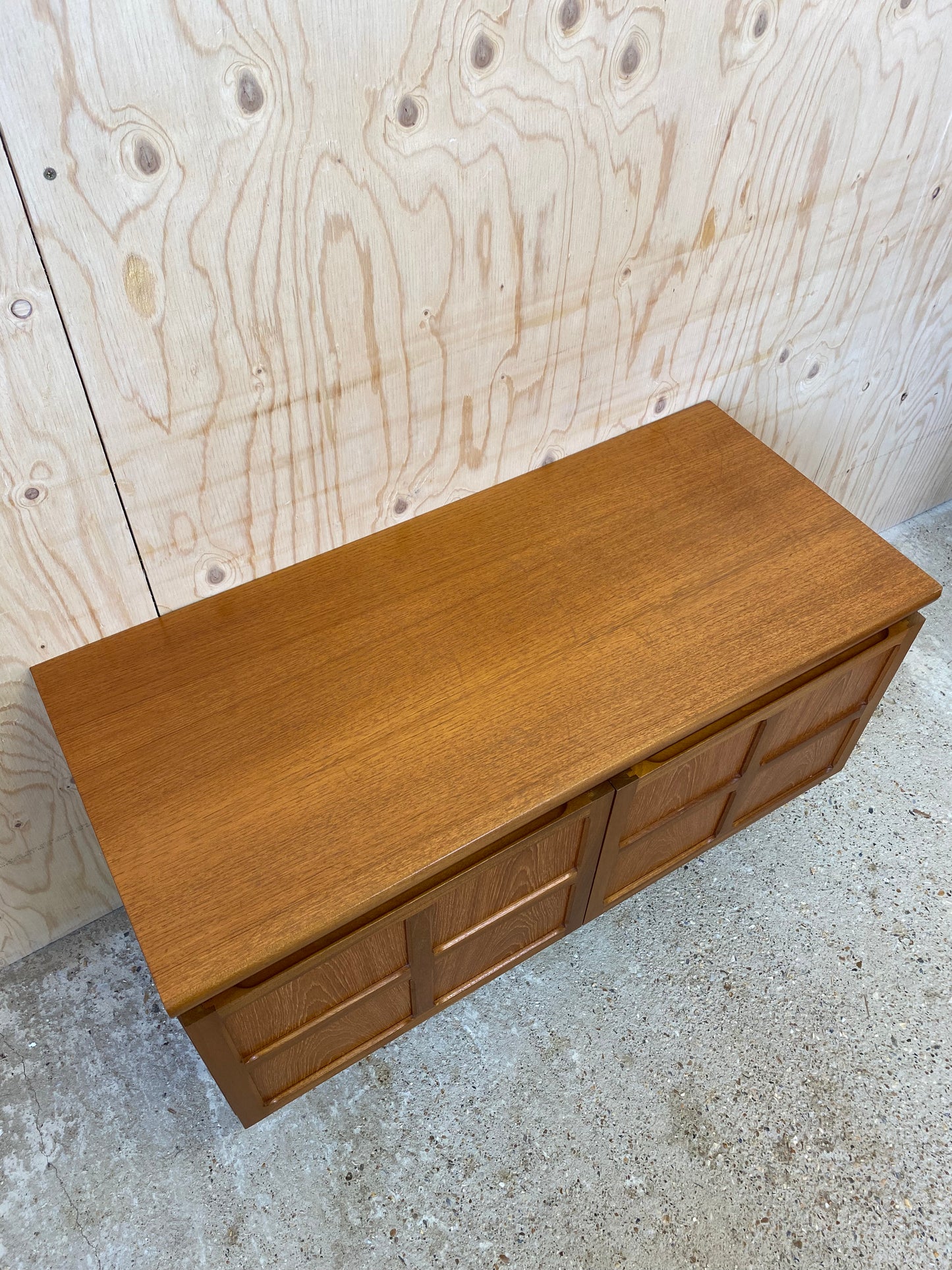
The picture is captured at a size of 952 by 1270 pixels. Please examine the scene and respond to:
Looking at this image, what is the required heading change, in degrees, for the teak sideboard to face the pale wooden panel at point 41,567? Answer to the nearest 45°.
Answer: approximately 135° to its right

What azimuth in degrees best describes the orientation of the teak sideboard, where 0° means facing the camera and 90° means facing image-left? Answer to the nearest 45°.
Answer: approximately 315°
